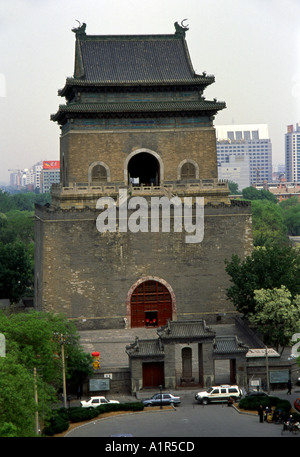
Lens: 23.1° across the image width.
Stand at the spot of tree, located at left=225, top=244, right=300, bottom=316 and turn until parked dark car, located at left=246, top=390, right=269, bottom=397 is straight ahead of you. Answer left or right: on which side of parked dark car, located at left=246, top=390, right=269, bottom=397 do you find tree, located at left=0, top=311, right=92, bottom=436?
right

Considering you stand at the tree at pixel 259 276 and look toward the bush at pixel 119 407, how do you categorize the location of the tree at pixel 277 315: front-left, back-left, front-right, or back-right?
front-left

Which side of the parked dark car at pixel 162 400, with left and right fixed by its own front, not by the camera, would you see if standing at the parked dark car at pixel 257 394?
back

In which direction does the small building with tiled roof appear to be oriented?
toward the camera

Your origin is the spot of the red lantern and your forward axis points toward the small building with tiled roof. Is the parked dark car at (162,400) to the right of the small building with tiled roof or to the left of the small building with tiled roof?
right

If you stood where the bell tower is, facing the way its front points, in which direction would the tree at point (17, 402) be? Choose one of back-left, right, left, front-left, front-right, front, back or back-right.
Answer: front

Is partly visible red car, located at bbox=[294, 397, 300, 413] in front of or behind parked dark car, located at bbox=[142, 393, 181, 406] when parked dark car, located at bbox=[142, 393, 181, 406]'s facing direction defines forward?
behind

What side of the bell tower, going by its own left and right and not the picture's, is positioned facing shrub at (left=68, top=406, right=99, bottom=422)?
front

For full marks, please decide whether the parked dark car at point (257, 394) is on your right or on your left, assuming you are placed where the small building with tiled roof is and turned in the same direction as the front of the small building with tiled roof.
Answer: on your left

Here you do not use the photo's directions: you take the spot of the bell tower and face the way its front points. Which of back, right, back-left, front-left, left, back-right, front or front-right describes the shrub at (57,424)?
front

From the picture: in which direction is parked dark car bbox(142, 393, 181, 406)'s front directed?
to the viewer's left

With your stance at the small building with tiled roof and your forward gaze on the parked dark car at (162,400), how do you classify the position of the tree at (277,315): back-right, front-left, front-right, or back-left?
back-left

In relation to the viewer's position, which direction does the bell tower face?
facing the viewer

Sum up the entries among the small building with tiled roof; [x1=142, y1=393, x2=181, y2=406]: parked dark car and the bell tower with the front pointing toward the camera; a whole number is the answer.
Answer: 2

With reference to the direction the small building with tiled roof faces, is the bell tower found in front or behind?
behind

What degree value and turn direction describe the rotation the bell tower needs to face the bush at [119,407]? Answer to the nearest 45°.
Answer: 0° — it already faces it
